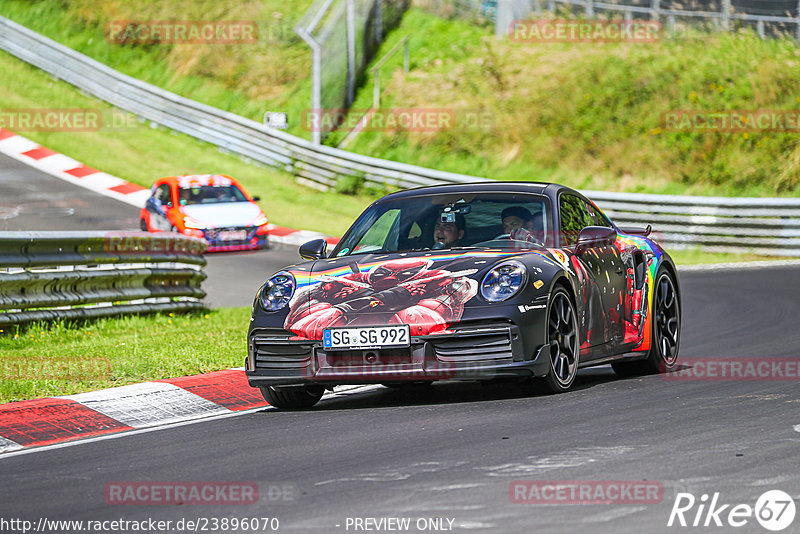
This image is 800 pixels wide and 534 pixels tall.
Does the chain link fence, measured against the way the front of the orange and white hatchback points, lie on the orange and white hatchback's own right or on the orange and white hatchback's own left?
on the orange and white hatchback's own left

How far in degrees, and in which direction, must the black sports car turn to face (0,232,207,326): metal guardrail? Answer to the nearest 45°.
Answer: approximately 90° to its right

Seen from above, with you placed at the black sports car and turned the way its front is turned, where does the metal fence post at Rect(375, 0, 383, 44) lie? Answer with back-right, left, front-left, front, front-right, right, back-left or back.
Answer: back-right

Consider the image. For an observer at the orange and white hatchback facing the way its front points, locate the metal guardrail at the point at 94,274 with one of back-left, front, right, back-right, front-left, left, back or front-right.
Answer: front-right

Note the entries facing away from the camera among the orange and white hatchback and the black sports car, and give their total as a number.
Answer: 0

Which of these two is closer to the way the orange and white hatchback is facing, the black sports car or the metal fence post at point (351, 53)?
the black sports car

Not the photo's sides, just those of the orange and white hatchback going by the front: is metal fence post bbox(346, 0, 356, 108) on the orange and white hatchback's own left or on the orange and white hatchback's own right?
on the orange and white hatchback's own left

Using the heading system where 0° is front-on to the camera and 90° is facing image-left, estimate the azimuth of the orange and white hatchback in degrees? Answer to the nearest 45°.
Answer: approximately 315°

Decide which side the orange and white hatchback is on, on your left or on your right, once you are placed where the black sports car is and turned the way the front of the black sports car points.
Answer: on your right

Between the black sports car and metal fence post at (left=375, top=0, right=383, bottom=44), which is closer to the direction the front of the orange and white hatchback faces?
the black sports car

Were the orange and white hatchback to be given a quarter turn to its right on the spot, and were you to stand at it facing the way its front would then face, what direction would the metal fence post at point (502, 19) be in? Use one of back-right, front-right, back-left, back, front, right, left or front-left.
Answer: back

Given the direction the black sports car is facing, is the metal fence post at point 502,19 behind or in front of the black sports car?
behind

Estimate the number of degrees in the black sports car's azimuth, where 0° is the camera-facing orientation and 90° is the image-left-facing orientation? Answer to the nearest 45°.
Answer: approximately 45°

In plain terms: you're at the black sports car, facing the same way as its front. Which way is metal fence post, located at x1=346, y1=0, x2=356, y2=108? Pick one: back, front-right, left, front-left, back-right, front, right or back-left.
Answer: back-right
